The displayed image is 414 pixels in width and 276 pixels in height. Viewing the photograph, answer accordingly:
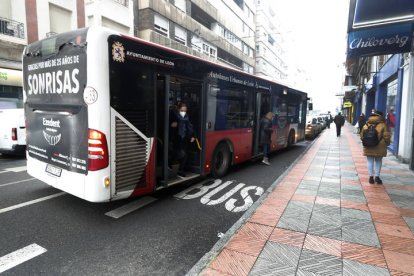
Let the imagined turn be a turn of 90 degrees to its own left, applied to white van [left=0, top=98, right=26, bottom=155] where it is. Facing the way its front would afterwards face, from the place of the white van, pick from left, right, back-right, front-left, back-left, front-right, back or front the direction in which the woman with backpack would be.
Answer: back

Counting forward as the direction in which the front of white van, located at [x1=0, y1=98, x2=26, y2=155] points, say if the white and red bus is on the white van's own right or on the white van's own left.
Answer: on the white van's own right

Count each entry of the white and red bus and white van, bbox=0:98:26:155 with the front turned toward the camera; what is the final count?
0

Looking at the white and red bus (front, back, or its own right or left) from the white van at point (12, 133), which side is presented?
left

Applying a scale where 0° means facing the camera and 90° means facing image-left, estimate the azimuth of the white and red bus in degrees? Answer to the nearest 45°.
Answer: approximately 225°

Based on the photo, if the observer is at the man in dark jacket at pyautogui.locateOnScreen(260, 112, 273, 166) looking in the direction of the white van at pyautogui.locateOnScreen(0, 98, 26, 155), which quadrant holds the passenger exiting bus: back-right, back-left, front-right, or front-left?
front-left

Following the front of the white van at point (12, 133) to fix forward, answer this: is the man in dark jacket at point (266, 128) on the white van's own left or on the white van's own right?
on the white van's own right

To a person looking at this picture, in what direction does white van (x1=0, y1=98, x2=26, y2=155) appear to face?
facing away from the viewer and to the right of the viewer
